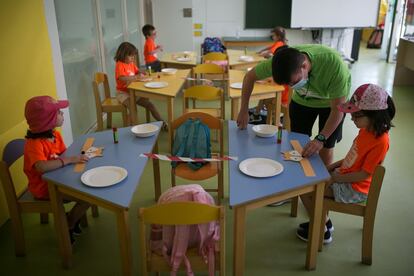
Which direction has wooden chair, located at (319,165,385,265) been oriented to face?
to the viewer's left

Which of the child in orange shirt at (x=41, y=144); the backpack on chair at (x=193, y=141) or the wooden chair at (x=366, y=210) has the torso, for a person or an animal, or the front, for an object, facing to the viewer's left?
the wooden chair

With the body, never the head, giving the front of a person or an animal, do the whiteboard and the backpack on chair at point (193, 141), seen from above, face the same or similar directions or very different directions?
same or similar directions

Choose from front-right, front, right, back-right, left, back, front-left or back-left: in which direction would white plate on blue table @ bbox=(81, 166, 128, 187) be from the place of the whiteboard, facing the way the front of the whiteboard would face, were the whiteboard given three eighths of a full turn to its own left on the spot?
back-right

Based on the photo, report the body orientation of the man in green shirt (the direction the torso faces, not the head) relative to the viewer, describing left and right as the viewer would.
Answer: facing the viewer and to the left of the viewer

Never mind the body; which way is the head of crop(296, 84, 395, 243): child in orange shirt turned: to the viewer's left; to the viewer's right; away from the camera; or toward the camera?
to the viewer's left

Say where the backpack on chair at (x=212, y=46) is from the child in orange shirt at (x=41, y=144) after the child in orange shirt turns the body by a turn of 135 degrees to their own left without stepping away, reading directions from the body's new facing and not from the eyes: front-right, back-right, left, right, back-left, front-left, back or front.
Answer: right

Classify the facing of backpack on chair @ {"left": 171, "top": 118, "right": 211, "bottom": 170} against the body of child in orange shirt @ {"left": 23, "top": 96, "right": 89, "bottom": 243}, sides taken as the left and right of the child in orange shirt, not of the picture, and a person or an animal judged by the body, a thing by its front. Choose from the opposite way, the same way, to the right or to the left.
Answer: to the right

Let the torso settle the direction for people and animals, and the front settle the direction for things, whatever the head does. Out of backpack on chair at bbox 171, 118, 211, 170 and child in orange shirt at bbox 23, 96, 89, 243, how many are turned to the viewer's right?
1

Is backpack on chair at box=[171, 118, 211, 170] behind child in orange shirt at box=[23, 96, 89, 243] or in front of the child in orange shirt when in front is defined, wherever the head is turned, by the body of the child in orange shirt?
in front

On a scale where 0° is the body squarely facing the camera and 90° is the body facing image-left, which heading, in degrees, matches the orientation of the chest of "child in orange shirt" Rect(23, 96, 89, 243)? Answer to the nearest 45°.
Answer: approximately 270°

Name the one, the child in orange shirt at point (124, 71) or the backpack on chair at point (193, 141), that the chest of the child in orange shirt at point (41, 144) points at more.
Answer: the backpack on chair

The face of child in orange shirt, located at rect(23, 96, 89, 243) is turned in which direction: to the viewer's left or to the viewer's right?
to the viewer's right

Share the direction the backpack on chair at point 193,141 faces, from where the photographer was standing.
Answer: facing the viewer
